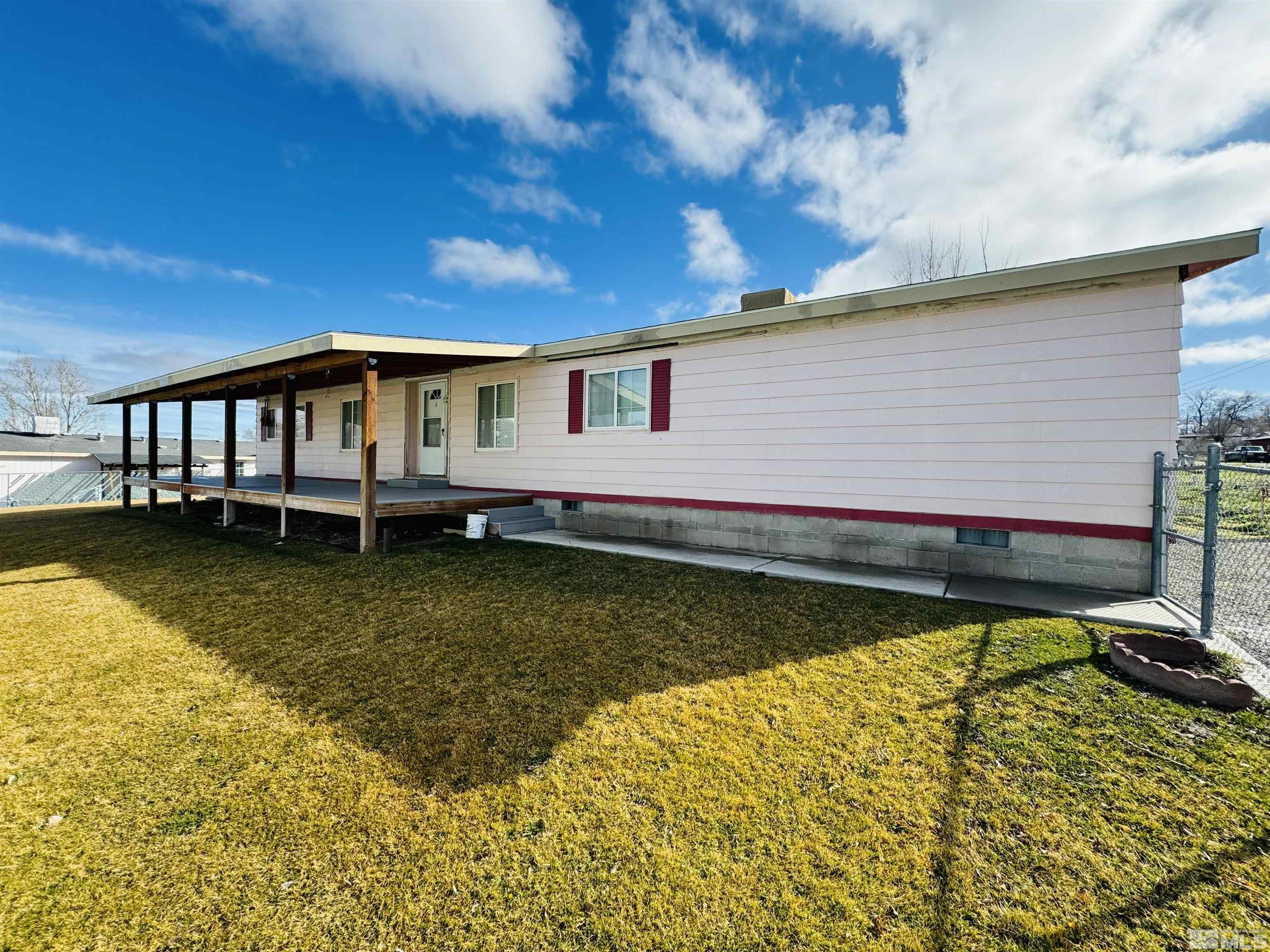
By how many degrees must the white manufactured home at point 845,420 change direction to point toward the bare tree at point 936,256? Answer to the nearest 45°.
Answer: approximately 180°

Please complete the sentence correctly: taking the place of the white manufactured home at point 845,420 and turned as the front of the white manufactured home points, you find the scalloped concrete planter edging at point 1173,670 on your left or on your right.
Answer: on your left

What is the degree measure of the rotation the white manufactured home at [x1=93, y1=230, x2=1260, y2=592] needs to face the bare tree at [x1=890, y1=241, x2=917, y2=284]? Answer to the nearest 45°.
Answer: approximately 180°

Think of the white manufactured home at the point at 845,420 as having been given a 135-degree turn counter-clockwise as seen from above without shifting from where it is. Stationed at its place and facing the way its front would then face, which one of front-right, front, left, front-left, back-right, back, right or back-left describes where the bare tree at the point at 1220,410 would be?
front-left

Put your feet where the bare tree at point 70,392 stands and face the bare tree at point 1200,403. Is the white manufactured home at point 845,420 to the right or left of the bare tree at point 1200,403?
right

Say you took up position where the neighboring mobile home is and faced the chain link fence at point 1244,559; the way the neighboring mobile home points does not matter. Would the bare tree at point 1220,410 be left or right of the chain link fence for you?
left

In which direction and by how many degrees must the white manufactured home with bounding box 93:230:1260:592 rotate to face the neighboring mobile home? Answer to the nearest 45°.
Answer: approximately 90° to its right

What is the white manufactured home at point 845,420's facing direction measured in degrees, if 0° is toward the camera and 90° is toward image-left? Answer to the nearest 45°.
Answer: approximately 45°

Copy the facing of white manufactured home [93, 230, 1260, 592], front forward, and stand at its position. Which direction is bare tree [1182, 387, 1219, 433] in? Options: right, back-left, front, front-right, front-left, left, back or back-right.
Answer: back

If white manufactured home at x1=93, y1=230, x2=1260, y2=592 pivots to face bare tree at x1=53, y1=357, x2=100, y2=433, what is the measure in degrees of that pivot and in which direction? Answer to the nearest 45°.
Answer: approximately 90° to its right
